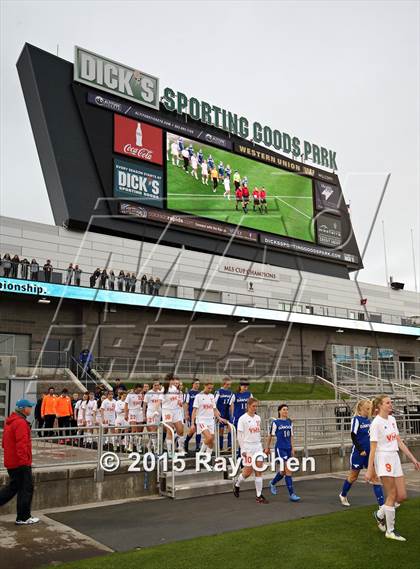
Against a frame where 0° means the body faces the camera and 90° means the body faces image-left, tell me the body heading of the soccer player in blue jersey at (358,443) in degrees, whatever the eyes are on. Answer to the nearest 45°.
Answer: approximately 315°

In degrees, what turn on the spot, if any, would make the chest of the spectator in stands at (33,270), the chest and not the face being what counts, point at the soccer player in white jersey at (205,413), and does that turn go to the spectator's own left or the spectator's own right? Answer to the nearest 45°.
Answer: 0° — they already face them

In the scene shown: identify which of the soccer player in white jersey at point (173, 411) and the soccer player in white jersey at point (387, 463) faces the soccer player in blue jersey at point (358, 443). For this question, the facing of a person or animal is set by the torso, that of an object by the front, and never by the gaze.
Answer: the soccer player in white jersey at point (173, 411)

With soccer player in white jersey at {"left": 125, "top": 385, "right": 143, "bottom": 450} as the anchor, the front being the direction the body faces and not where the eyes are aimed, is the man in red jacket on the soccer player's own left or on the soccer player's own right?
on the soccer player's own right

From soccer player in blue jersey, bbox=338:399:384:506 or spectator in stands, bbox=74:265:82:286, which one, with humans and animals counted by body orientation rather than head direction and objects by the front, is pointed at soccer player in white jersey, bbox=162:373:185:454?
the spectator in stands

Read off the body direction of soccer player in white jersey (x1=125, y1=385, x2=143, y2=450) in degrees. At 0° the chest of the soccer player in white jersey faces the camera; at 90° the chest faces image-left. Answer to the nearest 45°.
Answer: approximately 315°

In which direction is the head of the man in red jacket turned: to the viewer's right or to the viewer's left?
to the viewer's right

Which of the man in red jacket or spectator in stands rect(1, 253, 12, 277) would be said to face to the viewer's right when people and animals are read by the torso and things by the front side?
the man in red jacket

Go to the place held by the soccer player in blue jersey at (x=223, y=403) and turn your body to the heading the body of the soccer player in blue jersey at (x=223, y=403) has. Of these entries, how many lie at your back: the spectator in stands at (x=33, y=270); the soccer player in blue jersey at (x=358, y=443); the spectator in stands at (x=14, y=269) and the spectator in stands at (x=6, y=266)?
3

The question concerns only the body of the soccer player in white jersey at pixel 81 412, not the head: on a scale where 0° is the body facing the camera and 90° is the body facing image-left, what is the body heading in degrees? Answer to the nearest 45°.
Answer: approximately 315°
